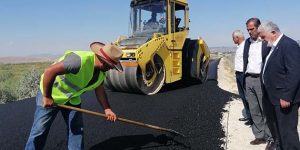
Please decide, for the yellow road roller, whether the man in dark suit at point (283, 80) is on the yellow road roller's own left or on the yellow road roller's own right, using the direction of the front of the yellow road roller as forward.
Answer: on the yellow road roller's own left

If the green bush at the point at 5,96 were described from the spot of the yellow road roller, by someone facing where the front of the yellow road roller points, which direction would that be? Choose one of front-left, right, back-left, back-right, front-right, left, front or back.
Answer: right

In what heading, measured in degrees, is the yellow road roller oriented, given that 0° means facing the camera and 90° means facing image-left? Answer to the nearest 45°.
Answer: approximately 45°

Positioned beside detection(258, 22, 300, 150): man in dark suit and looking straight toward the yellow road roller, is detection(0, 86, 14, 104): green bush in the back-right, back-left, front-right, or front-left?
front-left
